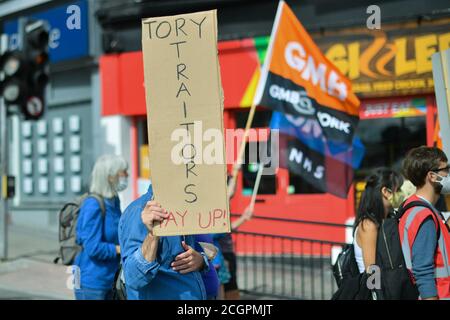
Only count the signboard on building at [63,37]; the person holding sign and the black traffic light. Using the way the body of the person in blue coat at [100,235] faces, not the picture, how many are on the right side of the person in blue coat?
1

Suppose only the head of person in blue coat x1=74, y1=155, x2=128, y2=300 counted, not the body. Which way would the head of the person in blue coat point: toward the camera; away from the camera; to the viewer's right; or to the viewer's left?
to the viewer's right

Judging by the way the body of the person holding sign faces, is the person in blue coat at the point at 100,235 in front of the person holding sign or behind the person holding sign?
behind

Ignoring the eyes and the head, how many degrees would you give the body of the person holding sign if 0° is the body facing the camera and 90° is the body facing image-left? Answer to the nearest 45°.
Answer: approximately 315°

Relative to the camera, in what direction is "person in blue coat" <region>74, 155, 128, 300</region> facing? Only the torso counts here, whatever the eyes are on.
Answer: to the viewer's right

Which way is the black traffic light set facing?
toward the camera

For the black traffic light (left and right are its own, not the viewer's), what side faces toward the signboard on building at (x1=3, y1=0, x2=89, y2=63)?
back

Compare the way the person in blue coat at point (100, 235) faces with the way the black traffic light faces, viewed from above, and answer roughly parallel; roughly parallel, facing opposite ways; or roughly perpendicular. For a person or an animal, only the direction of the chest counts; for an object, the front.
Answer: roughly perpendicular

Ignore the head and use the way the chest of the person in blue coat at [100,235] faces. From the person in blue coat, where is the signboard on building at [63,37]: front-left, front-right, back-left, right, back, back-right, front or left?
left
